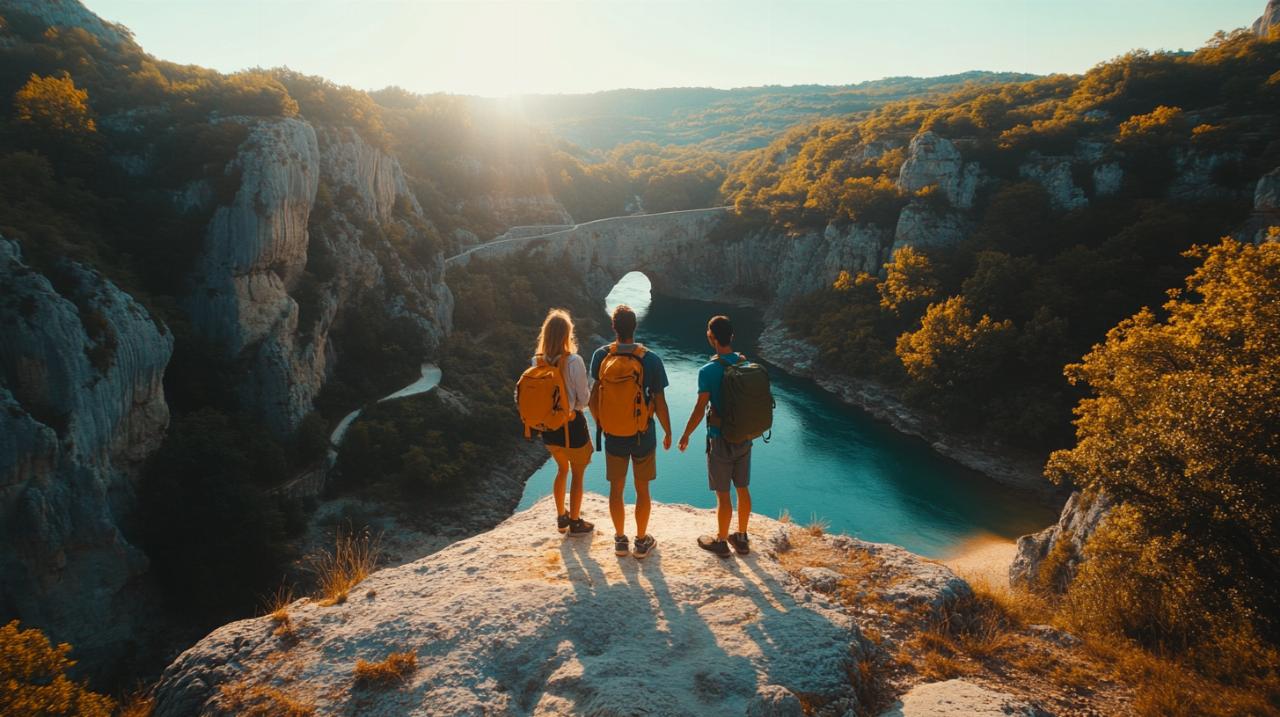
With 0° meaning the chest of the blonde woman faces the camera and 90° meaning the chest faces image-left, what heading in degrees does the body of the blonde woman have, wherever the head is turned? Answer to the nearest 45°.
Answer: approximately 225°

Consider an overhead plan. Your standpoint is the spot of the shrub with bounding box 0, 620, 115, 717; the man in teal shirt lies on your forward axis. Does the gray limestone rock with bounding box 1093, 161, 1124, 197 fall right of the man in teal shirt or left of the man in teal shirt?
left

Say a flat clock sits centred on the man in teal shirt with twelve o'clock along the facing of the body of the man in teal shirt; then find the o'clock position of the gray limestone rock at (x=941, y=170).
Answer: The gray limestone rock is roughly at 2 o'clock from the man in teal shirt.

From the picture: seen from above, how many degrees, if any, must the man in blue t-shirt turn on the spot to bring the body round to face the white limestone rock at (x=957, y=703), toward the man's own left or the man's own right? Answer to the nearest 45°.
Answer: approximately 135° to the man's own right

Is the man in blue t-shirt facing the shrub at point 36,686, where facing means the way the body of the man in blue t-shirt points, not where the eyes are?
no

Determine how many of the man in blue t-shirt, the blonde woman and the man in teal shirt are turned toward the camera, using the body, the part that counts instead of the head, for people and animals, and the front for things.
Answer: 0

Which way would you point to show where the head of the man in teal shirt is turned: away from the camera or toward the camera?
away from the camera

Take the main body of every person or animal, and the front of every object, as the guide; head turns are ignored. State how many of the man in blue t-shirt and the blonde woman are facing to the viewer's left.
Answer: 0

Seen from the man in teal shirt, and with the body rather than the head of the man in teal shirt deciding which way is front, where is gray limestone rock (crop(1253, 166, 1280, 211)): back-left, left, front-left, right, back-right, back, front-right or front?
right

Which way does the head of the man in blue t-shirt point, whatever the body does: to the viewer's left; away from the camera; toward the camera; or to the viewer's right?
away from the camera

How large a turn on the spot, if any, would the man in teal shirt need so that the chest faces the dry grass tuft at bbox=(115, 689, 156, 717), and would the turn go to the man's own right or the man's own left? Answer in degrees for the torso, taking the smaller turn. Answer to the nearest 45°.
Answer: approximately 90° to the man's own left

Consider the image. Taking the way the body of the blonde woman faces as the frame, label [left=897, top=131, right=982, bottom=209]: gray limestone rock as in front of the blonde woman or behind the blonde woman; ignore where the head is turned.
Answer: in front

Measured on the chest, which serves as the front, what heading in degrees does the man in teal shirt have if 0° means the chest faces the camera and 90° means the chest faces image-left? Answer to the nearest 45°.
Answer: approximately 135°

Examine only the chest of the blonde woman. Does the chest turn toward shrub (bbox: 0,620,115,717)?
no

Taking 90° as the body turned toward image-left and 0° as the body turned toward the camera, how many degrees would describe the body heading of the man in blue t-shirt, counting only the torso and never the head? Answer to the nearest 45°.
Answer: approximately 180°

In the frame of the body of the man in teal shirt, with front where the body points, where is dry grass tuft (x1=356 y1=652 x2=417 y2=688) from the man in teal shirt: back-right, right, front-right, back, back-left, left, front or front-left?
left
